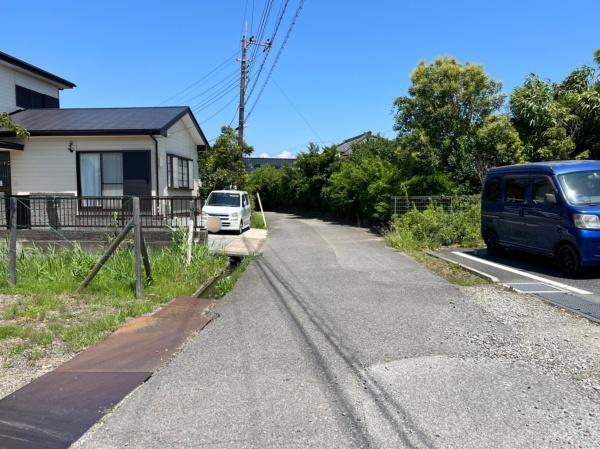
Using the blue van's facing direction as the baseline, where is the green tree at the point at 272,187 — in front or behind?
behind

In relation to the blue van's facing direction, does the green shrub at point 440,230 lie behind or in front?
behind

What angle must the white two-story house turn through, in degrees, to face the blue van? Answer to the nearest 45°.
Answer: approximately 45° to its left

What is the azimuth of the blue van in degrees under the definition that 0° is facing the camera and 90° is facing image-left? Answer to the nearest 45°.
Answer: approximately 315°

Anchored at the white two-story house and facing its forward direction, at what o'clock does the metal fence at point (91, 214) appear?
The metal fence is roughly at 12 o'clock from the white two-story house.

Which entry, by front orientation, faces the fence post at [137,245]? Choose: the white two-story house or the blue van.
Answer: the white two-story house

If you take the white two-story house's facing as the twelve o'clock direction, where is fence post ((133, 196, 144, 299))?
The fence post is roughly at 12 o'clock from the white two-story house.

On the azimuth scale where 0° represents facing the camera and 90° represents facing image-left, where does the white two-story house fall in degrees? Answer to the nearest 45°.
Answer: approximately 0°

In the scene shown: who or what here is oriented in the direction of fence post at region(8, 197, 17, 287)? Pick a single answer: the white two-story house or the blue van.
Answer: the white two-story house

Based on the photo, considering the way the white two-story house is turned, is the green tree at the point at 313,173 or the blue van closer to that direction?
the blue van

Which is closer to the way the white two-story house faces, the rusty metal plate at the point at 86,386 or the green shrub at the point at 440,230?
the rusty metal plate
